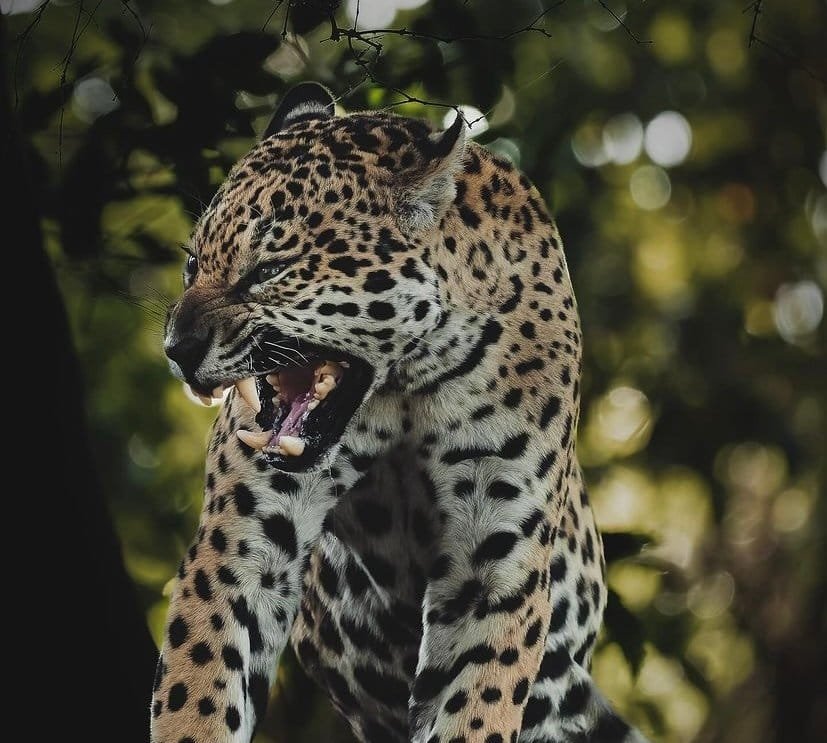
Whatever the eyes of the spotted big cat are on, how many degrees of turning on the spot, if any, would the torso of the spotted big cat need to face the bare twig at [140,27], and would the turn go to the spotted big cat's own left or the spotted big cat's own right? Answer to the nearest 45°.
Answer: approximately 90° to the spotted big cat's own right

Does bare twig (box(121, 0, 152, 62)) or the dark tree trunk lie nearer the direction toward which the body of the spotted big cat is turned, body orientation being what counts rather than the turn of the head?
the dark tree trunk

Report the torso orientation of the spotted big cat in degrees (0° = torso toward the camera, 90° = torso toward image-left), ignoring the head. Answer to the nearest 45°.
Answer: approximately 45°

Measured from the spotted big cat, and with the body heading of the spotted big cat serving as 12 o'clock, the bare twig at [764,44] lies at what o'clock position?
The bare twig is roughly at 6 o'clock from the spotted big cat.

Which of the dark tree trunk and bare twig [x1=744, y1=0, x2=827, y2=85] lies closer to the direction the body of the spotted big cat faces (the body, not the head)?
the dark tree trunk
